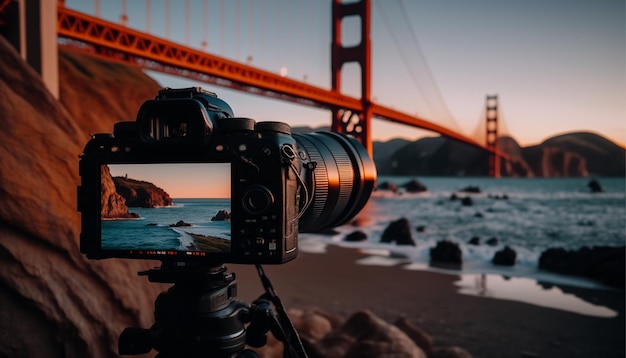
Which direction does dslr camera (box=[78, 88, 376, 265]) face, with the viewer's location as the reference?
facing away from the viewer and to the right of the viewer

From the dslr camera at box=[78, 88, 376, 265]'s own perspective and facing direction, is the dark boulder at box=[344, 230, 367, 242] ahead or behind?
ahead

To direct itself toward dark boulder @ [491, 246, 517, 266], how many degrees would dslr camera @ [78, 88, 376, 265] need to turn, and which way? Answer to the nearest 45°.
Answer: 0° — it already faces it

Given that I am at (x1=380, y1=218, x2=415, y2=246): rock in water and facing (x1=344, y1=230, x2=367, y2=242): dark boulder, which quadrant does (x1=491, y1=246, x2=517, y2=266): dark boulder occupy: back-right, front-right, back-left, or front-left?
back-left

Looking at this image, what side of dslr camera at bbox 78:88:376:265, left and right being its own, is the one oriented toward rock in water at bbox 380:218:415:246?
front

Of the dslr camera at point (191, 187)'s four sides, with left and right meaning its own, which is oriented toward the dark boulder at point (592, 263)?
front
